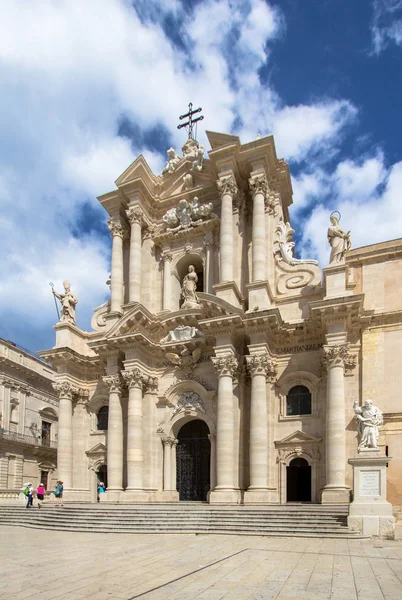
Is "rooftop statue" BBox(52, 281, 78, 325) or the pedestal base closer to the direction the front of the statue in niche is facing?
the pedestal base

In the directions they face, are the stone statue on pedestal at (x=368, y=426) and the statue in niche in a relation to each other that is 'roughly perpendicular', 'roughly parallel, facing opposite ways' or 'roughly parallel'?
roughly parallel

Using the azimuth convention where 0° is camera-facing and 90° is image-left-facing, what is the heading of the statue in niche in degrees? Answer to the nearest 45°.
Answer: approximately 0°

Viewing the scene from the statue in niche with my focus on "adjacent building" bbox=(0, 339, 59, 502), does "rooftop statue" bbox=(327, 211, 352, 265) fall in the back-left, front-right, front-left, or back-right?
back-right

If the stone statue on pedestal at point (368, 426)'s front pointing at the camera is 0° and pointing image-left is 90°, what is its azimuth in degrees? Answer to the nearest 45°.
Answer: approximately 0°

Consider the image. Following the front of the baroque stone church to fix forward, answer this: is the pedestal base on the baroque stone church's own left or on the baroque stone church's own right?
on the baroque stone church's own left

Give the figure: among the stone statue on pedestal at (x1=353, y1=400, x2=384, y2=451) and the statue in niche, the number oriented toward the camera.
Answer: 2

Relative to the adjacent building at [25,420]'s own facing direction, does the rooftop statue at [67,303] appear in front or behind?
in front

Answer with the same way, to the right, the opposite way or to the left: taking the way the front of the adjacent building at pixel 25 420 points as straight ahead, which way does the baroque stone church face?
to the right

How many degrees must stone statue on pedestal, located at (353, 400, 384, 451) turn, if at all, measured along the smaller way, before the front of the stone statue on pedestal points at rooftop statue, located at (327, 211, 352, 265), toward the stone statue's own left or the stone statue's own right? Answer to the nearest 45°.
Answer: approximately 180°
